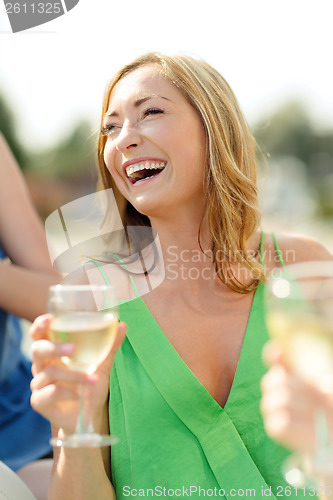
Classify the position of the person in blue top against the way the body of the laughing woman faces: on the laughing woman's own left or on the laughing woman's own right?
on the laughing woman's own right

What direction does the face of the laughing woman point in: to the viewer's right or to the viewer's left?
to the viewer's left

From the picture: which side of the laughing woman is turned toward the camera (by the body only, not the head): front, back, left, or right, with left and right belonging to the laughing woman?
front
